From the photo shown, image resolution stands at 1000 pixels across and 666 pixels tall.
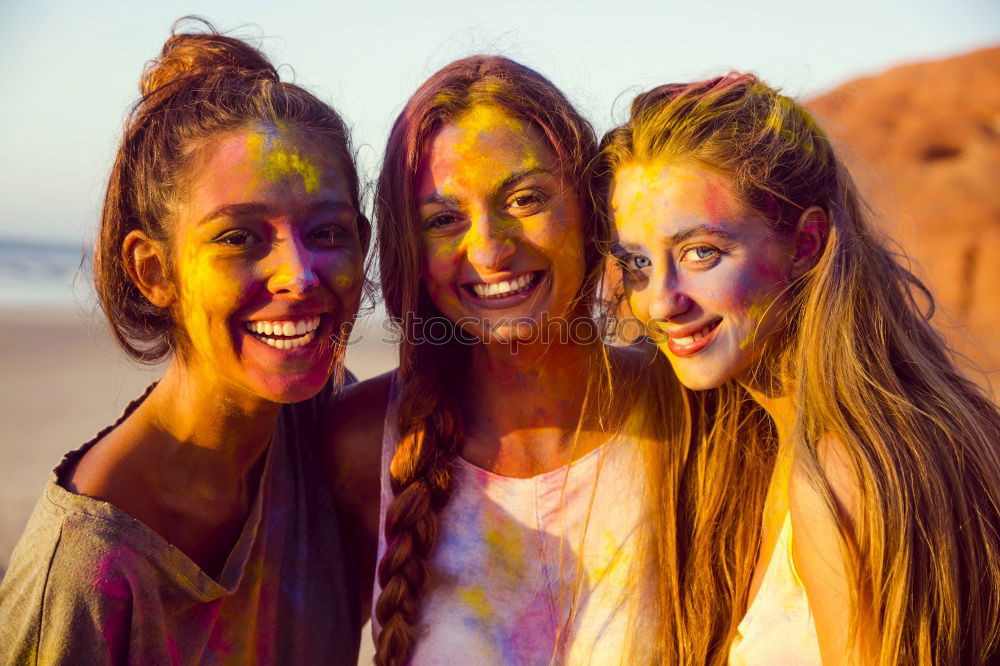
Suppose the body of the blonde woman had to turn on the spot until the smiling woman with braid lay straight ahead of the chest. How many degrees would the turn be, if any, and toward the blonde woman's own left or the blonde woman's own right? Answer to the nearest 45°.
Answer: approximately 45° to the blonde woman's own right

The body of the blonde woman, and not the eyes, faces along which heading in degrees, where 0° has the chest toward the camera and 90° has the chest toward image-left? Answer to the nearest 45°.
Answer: approximately 45°

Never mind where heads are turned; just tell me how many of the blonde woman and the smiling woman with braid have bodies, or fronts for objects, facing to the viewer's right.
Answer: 0

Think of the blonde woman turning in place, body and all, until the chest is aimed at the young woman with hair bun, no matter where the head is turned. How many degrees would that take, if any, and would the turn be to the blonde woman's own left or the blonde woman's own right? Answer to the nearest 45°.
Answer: approximately 45° to the blonde woman's own right

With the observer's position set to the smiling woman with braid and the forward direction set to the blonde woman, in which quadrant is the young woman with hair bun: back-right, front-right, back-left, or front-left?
back-right

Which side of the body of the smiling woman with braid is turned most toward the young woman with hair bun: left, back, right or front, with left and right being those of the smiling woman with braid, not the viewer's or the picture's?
right

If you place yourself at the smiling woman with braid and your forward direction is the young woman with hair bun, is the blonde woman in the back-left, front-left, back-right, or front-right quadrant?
back-left

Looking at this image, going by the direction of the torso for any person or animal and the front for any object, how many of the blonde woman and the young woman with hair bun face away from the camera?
0

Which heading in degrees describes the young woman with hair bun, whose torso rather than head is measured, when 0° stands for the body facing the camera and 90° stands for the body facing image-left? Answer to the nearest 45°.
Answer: approximately 315°
